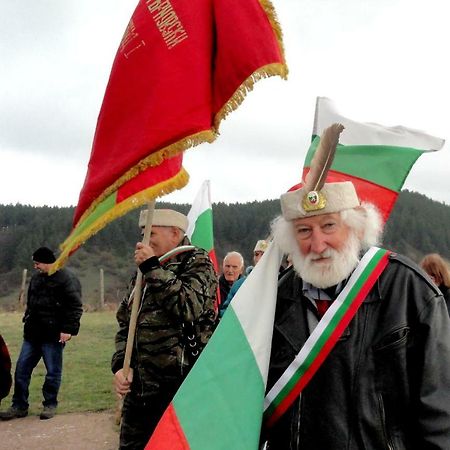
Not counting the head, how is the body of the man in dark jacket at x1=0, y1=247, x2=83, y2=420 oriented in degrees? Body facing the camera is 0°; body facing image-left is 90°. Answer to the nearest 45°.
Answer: approximately 45°

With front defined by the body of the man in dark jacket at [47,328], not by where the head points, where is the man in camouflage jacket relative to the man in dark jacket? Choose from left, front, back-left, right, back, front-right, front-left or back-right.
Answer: front-left

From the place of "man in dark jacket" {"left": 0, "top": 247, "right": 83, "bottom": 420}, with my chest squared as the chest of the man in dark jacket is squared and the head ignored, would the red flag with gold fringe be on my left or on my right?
on my left

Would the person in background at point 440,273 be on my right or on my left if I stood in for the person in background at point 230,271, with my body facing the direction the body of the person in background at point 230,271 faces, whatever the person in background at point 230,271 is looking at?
on my left

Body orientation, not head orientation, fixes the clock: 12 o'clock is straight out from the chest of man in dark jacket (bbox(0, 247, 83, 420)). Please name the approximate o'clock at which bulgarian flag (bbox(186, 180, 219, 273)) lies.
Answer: The bulgarian flag is roughly at 8 o'clock from the man in dark jacket.

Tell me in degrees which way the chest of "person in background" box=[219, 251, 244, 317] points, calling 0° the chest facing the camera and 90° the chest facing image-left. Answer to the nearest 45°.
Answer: approximately 45°

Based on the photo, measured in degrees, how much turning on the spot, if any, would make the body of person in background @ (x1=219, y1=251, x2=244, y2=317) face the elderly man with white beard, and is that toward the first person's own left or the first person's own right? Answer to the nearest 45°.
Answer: approximately 45° to the first person's own left

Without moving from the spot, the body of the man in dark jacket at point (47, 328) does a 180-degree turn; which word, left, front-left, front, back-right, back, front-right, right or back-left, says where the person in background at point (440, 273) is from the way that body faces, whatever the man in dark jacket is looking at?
right

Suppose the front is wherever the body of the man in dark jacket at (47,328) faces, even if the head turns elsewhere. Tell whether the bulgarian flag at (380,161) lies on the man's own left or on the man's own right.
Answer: on the man's own left

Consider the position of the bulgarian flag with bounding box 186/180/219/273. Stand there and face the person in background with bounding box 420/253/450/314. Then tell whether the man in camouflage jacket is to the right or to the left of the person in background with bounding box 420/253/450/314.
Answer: right

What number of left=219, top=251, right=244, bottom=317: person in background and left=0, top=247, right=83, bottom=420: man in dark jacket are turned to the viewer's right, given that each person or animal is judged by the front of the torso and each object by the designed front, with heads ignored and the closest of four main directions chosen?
0

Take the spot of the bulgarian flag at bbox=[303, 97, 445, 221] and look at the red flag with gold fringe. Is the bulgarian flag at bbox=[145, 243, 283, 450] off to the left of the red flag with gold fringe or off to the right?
left

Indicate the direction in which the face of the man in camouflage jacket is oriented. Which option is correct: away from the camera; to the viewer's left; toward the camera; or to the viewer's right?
to the viewer's left
